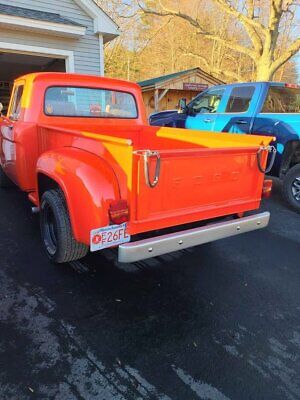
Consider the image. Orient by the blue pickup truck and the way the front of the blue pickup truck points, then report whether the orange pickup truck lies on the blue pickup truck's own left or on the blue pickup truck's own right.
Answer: on the blue pickup truck's own left

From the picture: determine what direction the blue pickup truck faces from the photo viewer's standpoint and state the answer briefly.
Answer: facing away from the viewer and to the left of the viewer

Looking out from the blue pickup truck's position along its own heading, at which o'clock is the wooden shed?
The wooden shed is roughly at 1 o'clock from the blue pickup truck.

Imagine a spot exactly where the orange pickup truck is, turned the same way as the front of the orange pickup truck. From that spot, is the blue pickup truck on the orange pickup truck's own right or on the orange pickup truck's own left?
on the orange pickup truck's own right

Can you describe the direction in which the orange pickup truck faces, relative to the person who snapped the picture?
facing away from the viewer and to the left of the viewer

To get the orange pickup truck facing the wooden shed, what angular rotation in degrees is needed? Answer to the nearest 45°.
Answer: approximately 45° to its right
